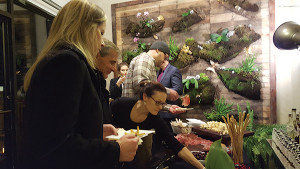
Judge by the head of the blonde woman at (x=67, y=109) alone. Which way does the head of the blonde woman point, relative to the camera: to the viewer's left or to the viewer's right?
to the viewer's right

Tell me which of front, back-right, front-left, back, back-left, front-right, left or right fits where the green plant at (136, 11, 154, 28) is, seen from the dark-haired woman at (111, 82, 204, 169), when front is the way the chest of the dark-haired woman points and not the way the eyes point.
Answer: back-left

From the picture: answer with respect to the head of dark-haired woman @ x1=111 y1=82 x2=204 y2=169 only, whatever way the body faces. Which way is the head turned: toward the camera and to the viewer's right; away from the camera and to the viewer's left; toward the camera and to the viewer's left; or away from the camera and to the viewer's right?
toward the camera and to the viewer's right

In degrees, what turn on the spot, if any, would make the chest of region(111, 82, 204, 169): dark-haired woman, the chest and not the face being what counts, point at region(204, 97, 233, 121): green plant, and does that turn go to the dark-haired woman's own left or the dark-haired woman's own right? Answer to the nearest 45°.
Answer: approximately 90° to the dark-haired woman's own left

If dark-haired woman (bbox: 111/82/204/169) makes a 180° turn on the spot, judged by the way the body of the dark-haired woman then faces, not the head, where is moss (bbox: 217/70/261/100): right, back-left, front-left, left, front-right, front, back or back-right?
right

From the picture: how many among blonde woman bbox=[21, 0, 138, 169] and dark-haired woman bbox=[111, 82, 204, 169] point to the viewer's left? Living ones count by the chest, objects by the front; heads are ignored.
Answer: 0

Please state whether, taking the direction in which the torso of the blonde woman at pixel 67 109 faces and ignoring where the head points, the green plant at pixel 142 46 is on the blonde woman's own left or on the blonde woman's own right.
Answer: on the blonde woman's own left

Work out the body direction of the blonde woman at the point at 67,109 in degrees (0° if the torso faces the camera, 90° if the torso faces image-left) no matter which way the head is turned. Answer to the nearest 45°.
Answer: approximately 270°

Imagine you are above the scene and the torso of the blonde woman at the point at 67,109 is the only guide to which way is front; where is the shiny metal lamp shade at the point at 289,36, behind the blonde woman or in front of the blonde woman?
in front

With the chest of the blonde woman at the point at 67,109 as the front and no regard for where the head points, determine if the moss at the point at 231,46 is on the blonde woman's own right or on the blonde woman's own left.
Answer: on the blonde woman's own left

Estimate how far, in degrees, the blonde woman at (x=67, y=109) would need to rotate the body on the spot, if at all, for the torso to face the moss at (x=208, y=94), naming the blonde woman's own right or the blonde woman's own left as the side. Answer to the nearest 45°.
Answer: approximately 45° to the blonde woman's own left
